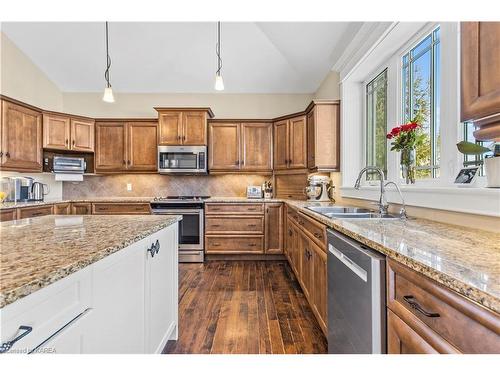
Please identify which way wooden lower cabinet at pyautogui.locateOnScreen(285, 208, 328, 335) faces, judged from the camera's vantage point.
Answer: facing to the left of the viewer

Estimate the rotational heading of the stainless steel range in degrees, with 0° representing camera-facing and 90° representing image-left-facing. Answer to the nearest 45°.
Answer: approximately 0°

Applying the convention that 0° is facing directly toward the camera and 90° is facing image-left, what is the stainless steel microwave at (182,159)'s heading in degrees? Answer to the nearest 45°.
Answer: approximately 0°

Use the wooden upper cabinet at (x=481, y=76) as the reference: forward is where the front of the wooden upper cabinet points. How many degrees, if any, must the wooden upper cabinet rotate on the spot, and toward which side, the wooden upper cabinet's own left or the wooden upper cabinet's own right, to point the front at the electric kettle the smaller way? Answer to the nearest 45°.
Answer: approximately 45° to the wooden upper cabinet's own right

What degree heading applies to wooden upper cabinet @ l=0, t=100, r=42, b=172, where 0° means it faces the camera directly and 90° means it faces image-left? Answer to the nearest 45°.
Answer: approximately 315°

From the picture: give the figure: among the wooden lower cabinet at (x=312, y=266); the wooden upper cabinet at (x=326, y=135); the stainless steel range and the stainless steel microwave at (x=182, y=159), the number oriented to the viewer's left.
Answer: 2

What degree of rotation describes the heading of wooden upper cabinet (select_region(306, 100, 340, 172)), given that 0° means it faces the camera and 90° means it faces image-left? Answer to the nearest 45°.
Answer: approximately 90°

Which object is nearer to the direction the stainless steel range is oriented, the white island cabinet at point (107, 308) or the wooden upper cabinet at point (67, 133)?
the white island cabinet

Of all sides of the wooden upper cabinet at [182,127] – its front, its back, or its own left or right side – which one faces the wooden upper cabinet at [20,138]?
right

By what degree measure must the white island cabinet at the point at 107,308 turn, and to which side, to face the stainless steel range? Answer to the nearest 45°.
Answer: approximately 90° to its left
